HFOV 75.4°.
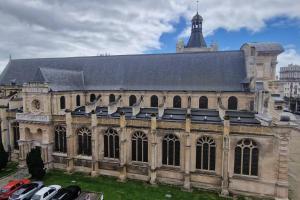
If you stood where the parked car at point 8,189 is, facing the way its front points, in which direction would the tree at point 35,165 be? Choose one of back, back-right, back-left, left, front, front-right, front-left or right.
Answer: front

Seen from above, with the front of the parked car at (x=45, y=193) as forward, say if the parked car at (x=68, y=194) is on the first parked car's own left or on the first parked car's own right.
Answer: on the first parked car's own right

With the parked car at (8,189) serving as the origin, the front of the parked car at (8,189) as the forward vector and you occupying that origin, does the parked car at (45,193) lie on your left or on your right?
on your right

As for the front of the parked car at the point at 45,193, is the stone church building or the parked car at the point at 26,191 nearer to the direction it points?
the stone church building

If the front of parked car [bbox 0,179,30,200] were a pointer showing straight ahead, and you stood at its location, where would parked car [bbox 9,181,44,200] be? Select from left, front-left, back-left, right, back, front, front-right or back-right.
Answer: right

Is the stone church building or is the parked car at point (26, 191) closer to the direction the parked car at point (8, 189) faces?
the stone church building

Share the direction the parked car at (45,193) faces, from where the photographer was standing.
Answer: facing away from the viewer and to the right of the viewer

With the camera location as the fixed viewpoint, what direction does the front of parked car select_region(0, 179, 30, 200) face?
facing away from the viewer and to the right of the viewer

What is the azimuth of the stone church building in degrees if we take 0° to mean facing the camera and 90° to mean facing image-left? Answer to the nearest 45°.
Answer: approximately 270°

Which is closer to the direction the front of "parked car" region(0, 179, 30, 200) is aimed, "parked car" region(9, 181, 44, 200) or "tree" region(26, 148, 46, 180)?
the tree

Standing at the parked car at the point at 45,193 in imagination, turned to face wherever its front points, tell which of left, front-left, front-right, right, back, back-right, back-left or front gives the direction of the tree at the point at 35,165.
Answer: front-left
